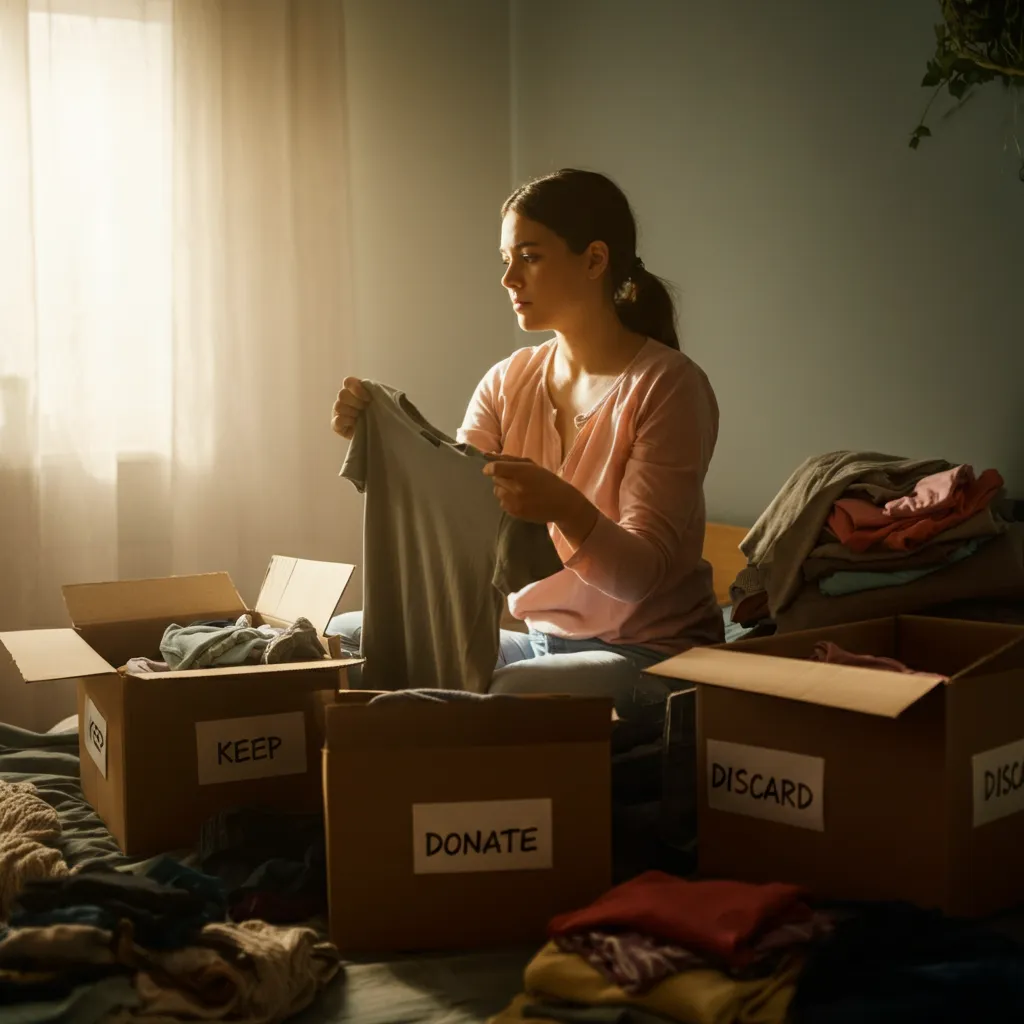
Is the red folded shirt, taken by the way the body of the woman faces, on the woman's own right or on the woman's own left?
on the woman's own left

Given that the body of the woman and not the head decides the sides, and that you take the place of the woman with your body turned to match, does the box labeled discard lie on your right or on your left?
on your left

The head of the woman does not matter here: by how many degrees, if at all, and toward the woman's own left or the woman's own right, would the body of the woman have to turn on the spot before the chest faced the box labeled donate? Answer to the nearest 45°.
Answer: approximately 45° to the woman's own left

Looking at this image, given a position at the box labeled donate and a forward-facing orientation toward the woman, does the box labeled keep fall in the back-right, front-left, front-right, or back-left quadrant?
front-left

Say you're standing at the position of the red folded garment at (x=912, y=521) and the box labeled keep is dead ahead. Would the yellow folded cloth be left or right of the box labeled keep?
left

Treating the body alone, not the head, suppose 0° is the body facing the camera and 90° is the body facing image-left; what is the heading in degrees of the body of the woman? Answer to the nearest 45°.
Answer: approximately 45°

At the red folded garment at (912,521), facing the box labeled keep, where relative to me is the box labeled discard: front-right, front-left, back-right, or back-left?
front-left

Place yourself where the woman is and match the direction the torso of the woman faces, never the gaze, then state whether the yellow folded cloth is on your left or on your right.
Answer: on your left

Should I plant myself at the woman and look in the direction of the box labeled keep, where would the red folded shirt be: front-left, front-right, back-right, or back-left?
front-left

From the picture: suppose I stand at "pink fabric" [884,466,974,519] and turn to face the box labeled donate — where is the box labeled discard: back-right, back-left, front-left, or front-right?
front-left
